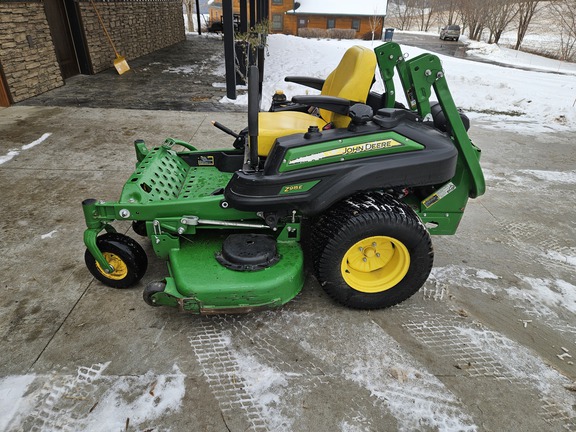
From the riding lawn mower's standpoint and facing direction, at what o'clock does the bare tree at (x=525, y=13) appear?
The bare tree is roughly at 4 o'clock from the riding lawn mower.

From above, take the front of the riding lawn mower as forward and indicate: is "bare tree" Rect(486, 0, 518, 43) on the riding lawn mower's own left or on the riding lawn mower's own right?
on the riding lawn mower's own right

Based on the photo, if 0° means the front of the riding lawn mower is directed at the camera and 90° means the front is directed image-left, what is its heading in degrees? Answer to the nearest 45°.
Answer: approximately 90°

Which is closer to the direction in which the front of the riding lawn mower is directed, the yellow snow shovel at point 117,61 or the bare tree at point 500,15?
the yellow snow shovel

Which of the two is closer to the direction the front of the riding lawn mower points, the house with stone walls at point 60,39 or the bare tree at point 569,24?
the house with stone walls

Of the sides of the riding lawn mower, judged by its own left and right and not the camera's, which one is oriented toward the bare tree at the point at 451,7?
right

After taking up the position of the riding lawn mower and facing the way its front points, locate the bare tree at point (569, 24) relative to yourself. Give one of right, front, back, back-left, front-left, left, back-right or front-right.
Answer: back-right

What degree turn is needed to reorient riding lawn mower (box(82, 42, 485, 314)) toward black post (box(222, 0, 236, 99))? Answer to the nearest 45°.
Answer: approximately 90° to its right

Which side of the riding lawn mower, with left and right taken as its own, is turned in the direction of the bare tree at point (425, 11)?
right

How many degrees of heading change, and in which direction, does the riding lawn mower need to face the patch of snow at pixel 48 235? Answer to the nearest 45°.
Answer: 0° — it already faces it

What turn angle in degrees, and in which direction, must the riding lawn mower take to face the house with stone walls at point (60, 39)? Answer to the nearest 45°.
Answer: approximately 45° to its right

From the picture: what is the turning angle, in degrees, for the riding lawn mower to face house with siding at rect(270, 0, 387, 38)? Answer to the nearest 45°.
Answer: approximately 90° to its right

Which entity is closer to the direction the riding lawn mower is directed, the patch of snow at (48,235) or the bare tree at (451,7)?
the patch of snow
